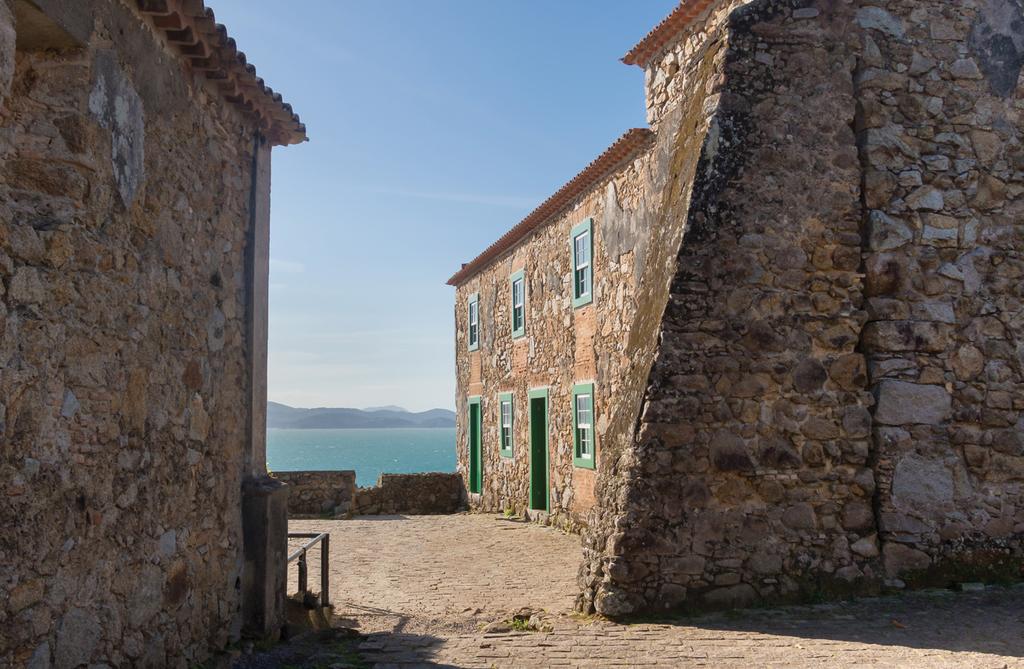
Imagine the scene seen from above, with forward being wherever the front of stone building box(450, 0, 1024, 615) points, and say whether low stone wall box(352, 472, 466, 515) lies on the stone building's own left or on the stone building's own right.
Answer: on the stone building's own right

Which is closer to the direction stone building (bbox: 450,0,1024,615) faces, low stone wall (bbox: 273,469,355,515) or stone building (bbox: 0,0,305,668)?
the stone building

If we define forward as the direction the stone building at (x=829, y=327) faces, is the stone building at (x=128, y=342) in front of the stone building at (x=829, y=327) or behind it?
in front

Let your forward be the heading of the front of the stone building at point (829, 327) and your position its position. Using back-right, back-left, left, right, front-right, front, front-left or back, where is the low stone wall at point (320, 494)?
right

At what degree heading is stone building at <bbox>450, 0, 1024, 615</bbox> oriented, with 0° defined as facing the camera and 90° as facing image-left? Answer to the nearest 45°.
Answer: approximately 45°

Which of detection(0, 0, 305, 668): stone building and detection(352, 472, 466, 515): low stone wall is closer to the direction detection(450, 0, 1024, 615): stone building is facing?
the stone building
